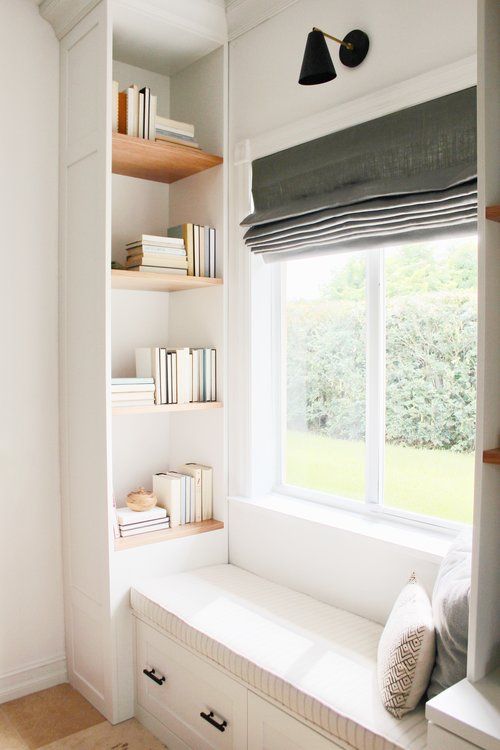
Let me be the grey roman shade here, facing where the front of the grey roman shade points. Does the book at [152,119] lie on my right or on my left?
on my right

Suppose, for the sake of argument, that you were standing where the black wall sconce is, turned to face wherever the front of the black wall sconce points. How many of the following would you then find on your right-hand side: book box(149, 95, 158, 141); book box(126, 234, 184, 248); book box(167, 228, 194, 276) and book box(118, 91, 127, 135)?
4

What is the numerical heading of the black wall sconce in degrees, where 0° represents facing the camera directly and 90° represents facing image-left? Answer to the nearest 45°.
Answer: approximately 45°

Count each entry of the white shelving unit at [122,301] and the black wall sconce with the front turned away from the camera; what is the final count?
0

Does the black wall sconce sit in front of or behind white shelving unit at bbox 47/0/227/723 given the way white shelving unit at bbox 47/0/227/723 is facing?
in front

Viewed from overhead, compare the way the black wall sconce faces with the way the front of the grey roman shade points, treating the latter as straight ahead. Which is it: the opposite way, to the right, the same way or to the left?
the same way

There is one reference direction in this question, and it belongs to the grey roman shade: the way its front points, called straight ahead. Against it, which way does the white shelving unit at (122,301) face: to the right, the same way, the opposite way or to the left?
to the left

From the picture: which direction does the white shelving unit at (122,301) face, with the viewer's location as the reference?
facing the viewer and to the right of the viewer

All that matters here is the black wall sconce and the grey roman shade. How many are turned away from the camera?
0

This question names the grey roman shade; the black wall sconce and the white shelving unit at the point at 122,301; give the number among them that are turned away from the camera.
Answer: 0

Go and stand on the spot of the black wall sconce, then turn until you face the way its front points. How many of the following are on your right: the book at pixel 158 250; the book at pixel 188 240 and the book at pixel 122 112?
3

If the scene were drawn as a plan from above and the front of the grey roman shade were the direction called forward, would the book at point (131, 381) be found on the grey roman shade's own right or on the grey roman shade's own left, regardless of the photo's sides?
on the grey roman shade's own right
